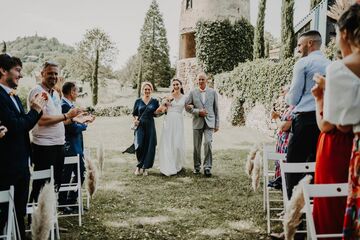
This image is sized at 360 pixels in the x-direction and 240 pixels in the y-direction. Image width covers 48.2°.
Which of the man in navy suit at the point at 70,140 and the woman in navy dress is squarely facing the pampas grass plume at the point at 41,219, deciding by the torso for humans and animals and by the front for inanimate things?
the woman in navy dress

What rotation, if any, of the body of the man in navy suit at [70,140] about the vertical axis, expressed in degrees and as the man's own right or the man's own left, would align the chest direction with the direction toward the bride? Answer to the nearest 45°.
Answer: approximately 45° to the man's own left

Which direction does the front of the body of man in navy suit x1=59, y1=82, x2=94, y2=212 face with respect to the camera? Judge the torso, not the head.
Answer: to the viewer's right

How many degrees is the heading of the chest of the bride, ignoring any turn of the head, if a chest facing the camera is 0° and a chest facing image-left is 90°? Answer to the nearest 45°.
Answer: approximately 0°

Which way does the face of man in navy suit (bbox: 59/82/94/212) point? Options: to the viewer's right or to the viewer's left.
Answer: to the viewer's right

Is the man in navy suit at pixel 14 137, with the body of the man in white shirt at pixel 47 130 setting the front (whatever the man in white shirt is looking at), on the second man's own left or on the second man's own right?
on the second man's own right

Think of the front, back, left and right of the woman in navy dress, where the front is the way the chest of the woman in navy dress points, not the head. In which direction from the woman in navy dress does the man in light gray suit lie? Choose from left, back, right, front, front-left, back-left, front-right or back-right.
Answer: left

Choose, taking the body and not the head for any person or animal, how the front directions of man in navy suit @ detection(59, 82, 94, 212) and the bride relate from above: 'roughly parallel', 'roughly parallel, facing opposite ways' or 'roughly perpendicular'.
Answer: roughly perpendicular

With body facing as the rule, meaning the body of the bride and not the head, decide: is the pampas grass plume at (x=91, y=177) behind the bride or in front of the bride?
in front

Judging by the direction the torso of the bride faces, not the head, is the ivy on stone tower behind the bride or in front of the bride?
behind

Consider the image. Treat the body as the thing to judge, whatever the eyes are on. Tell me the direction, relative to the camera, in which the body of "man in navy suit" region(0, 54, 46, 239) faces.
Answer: to the viewer's right

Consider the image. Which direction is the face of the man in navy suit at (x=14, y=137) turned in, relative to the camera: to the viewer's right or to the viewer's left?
to the viewer's right
